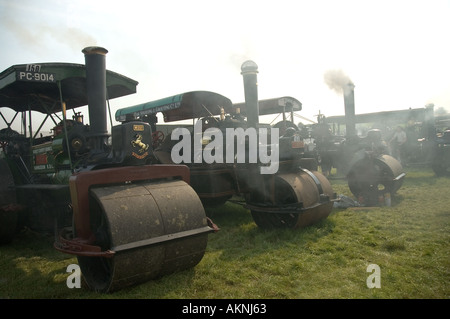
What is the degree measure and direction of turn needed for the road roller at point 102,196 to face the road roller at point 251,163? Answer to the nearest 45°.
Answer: approximately 90° to its left

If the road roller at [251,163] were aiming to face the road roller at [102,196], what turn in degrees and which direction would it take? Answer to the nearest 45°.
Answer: approximately 90° to its right

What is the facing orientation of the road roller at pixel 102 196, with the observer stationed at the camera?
facing the viewer and to the right of the viewer

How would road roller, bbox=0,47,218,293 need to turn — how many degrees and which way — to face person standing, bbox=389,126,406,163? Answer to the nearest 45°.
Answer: approximately 90° to its left

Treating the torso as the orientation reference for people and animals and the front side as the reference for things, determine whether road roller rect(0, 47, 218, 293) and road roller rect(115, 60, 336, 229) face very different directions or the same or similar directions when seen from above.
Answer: same or similar directions

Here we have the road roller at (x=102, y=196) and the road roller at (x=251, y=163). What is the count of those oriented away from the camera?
0

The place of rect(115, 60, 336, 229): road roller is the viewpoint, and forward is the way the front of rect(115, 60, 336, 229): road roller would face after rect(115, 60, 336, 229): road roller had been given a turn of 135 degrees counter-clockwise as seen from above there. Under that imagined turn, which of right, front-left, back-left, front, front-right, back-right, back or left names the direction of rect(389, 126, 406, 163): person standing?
front-right
